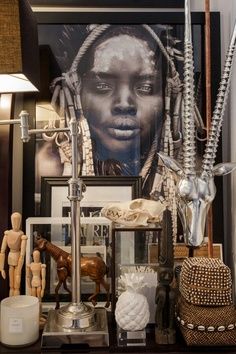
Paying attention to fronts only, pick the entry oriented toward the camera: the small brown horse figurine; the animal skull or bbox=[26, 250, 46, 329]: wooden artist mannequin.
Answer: the wooden artist mannequin

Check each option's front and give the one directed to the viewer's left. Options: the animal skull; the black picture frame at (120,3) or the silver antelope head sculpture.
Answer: the animal skull

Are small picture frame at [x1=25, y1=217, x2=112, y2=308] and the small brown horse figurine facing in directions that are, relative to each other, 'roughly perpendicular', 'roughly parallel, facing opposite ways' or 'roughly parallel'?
roughly perpendicular

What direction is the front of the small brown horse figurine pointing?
to the viewer's left

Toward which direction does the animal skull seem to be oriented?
to the viewer's left

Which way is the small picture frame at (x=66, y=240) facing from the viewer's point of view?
toward the camera

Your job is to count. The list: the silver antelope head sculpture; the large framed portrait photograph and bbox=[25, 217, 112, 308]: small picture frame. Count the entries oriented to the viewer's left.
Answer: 0

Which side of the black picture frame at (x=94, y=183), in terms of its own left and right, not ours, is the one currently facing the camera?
front

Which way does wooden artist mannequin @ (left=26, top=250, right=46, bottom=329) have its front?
toward the camera

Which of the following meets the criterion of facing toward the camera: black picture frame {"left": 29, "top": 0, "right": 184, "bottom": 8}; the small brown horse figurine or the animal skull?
the black picture frame
